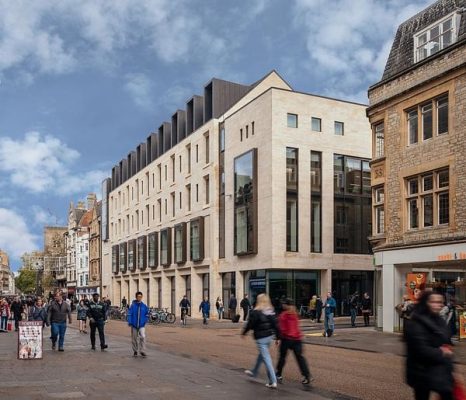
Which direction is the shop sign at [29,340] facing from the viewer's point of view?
toward the camera

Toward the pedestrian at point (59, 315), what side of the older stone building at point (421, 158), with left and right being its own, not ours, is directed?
front

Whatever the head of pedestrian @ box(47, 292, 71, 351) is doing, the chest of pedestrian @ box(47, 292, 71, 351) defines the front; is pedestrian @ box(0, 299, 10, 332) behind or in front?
behind

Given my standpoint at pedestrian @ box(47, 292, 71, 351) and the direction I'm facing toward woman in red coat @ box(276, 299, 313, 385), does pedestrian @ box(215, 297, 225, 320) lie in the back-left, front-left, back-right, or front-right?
back-left

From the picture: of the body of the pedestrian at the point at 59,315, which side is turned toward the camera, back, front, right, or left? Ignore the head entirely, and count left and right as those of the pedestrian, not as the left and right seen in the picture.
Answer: front

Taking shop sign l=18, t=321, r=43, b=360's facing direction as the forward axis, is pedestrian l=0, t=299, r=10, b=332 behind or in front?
behind

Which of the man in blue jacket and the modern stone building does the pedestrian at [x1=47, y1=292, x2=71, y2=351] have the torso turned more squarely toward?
the man in blue jacket

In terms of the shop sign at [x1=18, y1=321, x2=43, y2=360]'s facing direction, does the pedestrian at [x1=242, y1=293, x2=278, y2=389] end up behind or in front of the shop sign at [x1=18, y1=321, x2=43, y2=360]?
in front

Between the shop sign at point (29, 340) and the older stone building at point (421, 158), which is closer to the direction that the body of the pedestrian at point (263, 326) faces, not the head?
the shop sign
